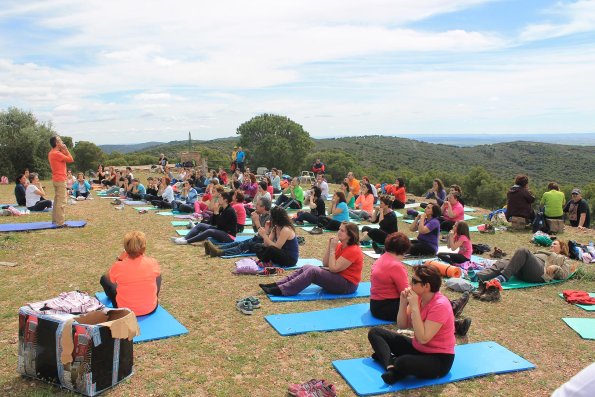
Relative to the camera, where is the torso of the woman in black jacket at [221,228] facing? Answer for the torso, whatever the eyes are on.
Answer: to the viewer's left

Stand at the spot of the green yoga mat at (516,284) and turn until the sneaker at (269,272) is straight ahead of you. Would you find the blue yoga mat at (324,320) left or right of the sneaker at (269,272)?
left

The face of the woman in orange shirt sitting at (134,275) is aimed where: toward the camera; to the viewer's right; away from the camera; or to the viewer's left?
away from the camera

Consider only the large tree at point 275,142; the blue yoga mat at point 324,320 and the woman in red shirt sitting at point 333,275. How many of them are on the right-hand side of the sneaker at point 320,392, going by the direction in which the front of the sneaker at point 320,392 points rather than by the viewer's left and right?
3

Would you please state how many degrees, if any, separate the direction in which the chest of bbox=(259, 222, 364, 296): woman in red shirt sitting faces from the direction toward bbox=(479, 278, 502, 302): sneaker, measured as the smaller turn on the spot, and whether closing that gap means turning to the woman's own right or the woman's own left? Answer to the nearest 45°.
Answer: approximately 180°

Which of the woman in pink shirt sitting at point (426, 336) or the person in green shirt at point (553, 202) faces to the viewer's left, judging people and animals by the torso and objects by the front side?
the woman in pink shirt sitting
